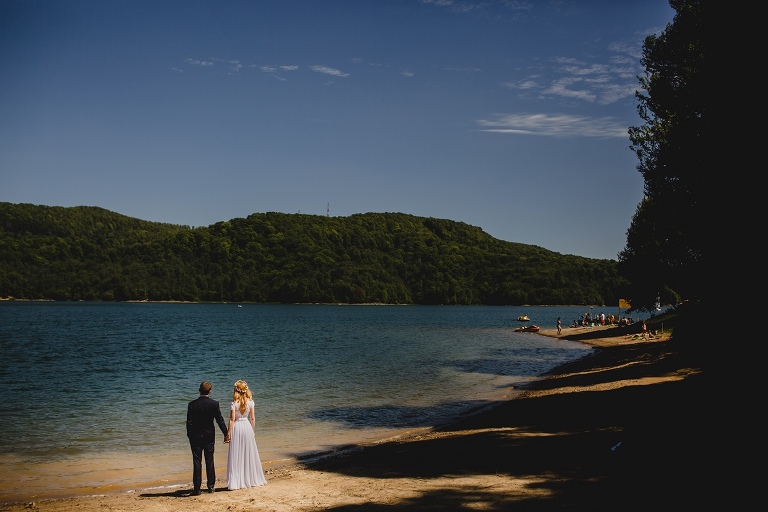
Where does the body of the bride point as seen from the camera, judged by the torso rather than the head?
away from the camera

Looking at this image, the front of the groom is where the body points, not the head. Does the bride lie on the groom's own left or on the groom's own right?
on the groom's own right

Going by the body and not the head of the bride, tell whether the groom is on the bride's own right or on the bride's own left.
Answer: on the bride's own left

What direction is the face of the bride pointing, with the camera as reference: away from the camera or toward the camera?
away from the camera

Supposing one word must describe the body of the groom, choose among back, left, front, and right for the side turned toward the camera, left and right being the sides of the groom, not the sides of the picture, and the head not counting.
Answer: back

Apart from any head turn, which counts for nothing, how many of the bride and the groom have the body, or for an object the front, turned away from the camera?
2
